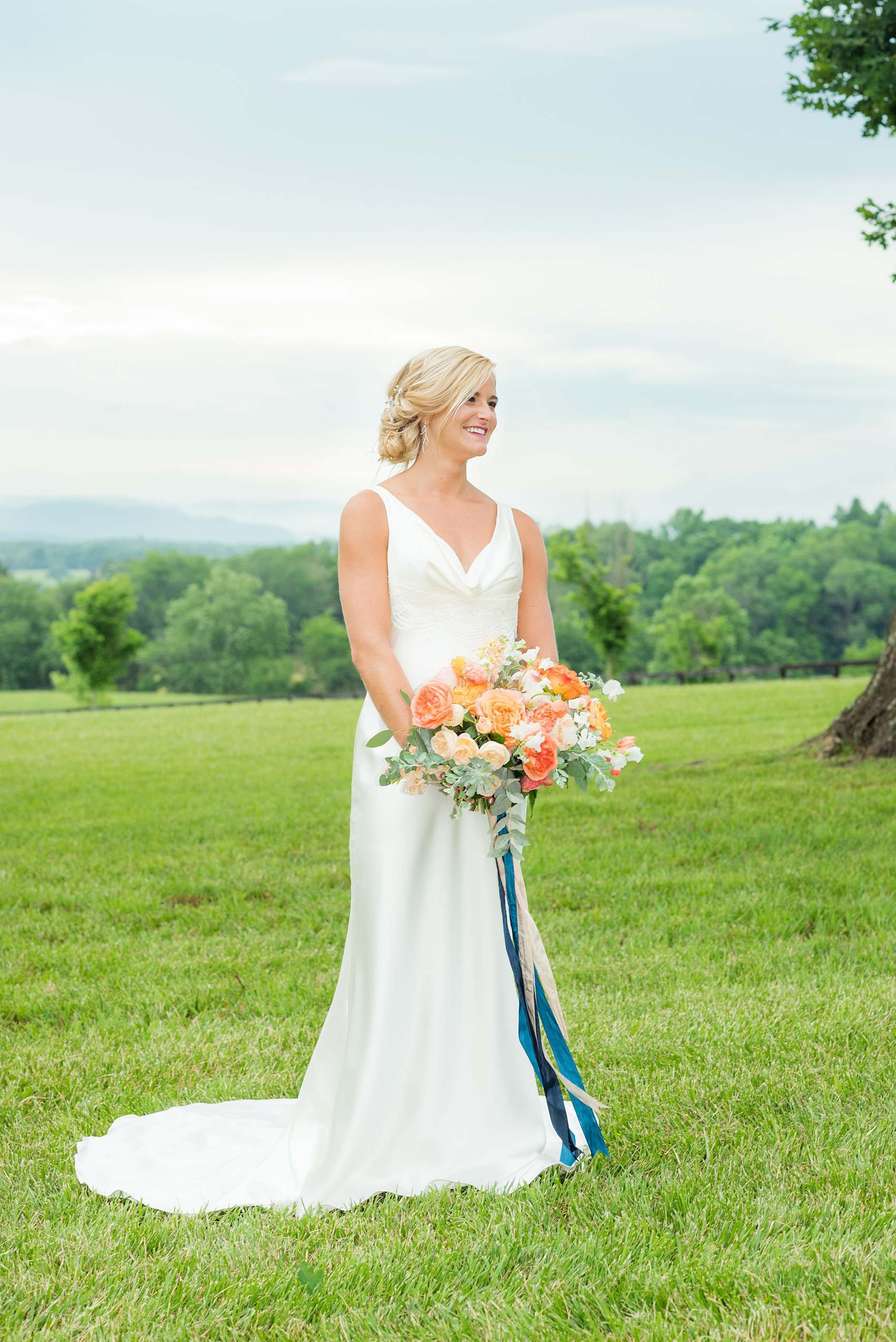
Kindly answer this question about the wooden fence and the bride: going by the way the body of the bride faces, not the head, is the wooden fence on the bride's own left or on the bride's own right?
on the bride's own left

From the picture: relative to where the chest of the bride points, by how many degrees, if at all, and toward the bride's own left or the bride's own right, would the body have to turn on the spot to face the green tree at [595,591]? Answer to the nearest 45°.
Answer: approximately 135° to the bride's own left
